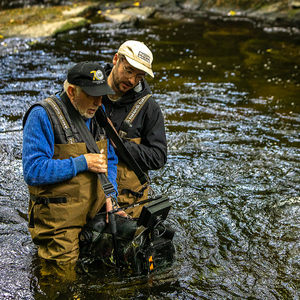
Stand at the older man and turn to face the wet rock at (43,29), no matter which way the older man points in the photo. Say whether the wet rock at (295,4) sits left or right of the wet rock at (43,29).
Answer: right

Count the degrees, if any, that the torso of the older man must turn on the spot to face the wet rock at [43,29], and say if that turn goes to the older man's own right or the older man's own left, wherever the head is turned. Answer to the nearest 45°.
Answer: approximately 135° to the older man's own left

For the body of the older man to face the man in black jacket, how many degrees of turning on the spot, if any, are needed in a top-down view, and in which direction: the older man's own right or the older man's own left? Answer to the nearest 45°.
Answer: approximately 90° to the older man's own left

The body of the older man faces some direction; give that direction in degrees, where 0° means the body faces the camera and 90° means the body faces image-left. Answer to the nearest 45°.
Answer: approximately 315°

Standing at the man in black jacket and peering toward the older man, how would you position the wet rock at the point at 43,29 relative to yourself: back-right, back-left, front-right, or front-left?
back-right

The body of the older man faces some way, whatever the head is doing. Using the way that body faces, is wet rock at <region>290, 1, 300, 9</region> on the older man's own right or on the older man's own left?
on the older man's own left
